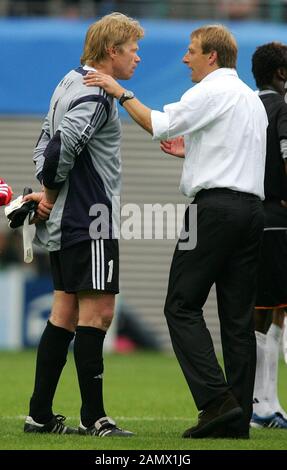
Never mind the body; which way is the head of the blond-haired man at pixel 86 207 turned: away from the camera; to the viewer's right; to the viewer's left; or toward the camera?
to the viewer's right

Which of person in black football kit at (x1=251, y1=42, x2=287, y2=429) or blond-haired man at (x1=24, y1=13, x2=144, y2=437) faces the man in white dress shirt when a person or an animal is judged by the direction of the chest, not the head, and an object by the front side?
the blond-haired man

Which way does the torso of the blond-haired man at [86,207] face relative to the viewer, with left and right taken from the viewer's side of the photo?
facing to the right of the viewer

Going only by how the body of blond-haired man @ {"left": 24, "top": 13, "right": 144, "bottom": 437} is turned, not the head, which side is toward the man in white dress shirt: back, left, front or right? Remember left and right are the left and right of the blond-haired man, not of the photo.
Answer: front
